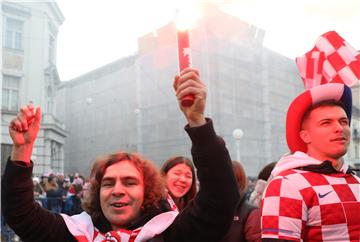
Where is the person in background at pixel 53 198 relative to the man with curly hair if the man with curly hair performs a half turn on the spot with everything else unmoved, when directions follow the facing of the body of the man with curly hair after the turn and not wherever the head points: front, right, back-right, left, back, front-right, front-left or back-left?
front

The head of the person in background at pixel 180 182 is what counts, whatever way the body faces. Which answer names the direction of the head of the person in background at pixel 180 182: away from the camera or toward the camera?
toward the camera

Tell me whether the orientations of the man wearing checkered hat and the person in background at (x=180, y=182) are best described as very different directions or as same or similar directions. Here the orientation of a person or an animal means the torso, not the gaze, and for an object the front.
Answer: same or similar directions

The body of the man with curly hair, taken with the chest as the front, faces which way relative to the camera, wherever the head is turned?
toward the camera

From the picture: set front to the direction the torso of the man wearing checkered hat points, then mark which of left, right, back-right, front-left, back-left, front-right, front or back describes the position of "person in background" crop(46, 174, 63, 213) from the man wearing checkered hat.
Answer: back

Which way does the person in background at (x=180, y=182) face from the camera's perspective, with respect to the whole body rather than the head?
toward the camera

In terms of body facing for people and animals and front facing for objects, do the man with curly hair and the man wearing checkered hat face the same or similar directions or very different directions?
same or similar directions

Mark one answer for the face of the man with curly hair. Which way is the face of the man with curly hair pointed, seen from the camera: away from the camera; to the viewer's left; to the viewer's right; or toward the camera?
toward the camera

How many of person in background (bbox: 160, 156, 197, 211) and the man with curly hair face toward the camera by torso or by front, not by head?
2

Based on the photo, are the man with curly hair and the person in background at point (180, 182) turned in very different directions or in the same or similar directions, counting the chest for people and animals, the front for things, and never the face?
same or similar directions
